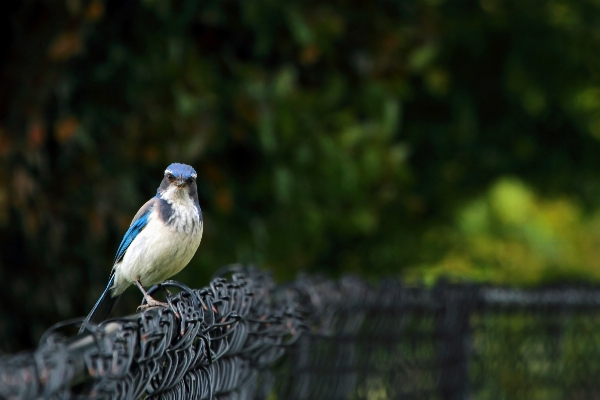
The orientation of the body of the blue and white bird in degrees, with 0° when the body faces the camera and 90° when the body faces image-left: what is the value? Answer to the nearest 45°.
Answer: approximately 315°
